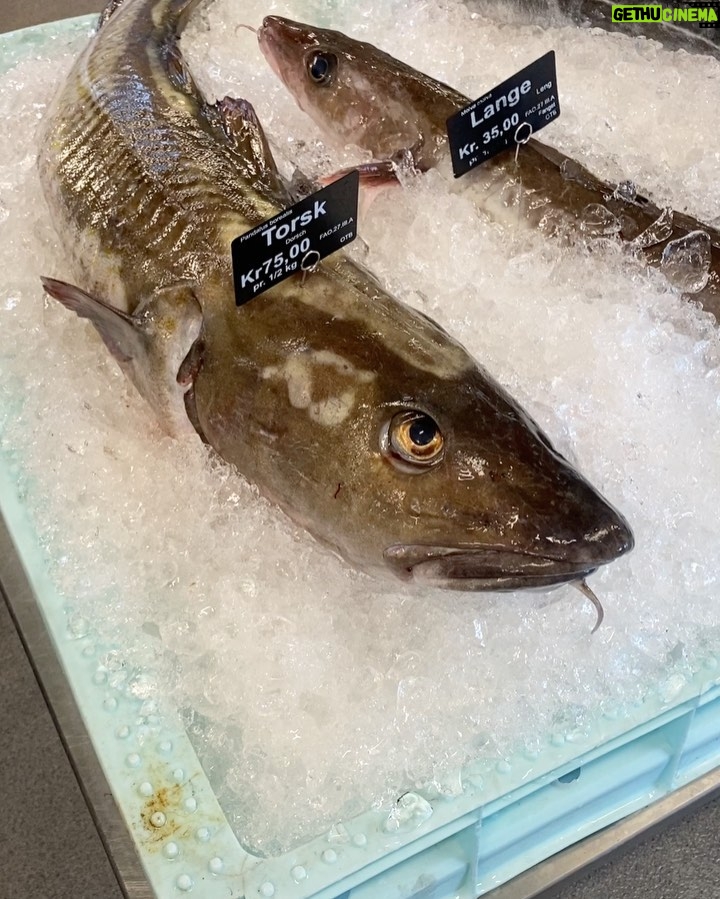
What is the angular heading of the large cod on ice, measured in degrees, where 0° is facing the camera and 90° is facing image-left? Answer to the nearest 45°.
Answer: approximately 315°

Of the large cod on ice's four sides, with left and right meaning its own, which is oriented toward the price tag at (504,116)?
left
